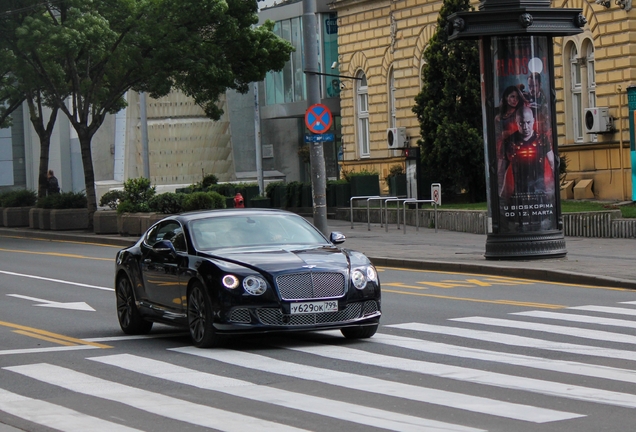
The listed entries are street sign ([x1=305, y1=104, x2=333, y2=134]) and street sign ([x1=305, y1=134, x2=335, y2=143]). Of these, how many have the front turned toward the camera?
2

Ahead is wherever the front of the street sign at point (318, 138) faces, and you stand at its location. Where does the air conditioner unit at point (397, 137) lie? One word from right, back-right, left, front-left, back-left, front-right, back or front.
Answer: back

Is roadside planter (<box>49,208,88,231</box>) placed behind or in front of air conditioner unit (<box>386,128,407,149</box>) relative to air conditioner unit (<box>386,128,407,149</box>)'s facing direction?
in front

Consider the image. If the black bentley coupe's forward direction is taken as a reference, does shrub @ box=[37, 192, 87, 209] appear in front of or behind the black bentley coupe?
behind

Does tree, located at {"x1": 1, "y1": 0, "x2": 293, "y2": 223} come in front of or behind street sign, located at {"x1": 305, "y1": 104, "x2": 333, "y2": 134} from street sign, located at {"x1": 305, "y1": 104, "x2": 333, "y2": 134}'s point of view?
behind

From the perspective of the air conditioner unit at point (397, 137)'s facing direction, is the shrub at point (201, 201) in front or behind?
in front

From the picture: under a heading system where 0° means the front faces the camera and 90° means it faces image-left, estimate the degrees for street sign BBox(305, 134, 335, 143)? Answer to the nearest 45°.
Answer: approximately 0°

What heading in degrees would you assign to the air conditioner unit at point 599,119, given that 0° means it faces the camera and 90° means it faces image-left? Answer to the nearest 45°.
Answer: approximately 45°

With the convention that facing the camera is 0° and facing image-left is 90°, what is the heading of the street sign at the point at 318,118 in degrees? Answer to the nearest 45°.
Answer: approximately 0°

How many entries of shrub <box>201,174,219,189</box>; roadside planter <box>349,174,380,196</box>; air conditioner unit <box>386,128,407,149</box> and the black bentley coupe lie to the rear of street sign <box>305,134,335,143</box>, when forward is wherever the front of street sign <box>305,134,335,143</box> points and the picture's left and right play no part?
3

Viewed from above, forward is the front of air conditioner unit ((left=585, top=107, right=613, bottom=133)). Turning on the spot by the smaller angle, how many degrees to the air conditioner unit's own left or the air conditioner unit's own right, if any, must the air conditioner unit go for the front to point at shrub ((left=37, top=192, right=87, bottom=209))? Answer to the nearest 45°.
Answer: approximately 45° to the air conditioner unit's own right

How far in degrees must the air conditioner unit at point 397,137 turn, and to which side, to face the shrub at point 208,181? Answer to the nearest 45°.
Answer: approximately 45° to its right

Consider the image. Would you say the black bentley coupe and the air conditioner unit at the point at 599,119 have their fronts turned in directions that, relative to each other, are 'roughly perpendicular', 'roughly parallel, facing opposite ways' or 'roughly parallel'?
roughly perpendicular

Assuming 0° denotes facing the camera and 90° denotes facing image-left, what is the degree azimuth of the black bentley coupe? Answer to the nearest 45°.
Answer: approximately 315°
